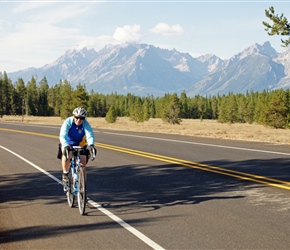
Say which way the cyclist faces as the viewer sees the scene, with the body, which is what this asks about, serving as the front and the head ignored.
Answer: toward the camera
